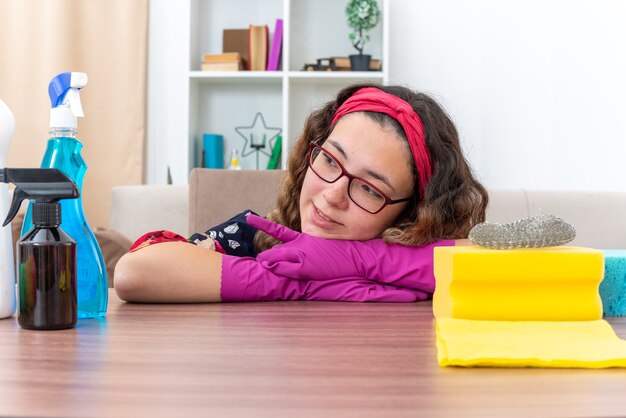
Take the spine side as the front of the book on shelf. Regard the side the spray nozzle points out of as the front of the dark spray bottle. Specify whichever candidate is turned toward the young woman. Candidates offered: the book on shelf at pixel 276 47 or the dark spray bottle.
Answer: the book on shelf

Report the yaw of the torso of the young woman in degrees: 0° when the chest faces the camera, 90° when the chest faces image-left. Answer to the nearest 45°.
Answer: approximately 0°

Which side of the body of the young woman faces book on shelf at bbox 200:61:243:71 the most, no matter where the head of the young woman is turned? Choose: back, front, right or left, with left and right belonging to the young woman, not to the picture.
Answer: back
